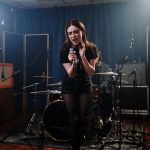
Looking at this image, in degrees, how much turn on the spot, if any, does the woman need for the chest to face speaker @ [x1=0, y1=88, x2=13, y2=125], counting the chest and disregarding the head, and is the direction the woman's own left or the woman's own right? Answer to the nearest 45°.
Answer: approximately 135° to the woman's own right

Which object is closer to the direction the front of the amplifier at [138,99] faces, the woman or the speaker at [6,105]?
the woman

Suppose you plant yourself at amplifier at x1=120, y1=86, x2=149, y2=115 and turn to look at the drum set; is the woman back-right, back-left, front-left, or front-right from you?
front-left

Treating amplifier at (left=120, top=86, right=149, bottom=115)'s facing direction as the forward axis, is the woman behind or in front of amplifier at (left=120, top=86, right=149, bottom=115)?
in front

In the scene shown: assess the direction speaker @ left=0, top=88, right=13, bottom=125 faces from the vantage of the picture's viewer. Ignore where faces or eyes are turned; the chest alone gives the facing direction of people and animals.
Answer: facing the viewer and to the right of the viewer

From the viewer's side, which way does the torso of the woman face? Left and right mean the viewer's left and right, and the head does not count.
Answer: facing the viewer

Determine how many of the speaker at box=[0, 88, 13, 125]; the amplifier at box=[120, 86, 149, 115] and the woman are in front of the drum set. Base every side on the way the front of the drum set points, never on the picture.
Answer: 1

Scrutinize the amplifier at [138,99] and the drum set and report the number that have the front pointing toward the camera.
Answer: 2

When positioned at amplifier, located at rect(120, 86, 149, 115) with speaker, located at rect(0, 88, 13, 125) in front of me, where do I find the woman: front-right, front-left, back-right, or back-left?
front-left

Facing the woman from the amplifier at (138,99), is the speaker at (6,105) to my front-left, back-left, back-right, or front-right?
front-right

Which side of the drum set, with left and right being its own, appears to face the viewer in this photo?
front
